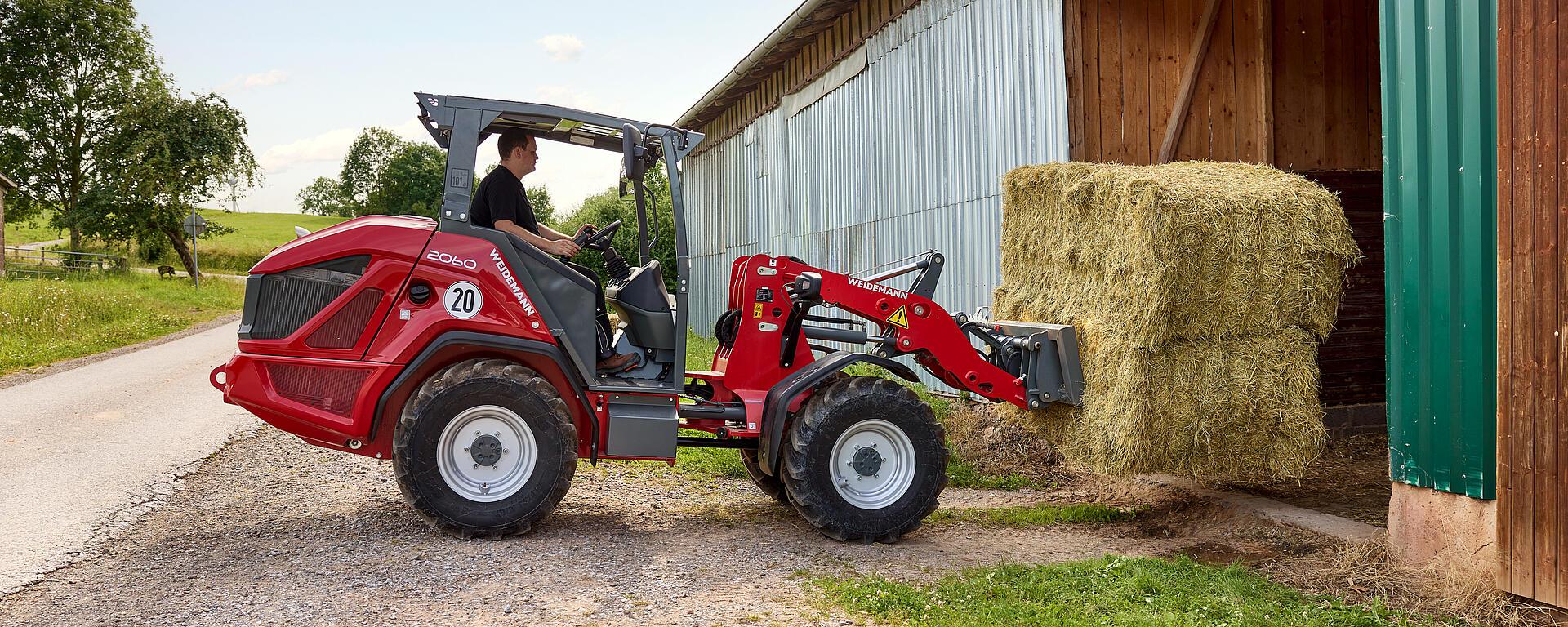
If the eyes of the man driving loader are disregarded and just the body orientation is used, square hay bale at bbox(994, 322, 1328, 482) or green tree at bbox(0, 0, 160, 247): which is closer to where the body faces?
the square hay bale

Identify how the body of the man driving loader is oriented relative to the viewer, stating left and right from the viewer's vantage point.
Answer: facing to the right of the viewer

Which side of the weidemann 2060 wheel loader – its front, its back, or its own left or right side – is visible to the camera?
right

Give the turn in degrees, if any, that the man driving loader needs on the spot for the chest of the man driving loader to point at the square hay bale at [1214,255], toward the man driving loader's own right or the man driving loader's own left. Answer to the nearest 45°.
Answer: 0° — they already face it

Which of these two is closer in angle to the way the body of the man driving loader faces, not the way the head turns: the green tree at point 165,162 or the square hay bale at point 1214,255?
the square hay bale

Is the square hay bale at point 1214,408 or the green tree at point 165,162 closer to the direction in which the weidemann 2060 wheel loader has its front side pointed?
the square hay bale

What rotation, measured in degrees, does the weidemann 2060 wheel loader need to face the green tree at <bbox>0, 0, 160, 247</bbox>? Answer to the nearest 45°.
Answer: approximately 135° to its left

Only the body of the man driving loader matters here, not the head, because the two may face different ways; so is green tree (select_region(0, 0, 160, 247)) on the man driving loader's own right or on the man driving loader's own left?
on the man driving loader's own left

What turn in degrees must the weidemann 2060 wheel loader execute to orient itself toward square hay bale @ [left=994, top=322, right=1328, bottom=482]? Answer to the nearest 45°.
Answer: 0° — it already faces it

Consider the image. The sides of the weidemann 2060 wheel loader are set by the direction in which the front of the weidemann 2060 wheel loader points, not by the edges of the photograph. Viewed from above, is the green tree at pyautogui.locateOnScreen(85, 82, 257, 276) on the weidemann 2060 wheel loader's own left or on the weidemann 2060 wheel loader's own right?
on the weidemann 2060 wheel loader's own left
